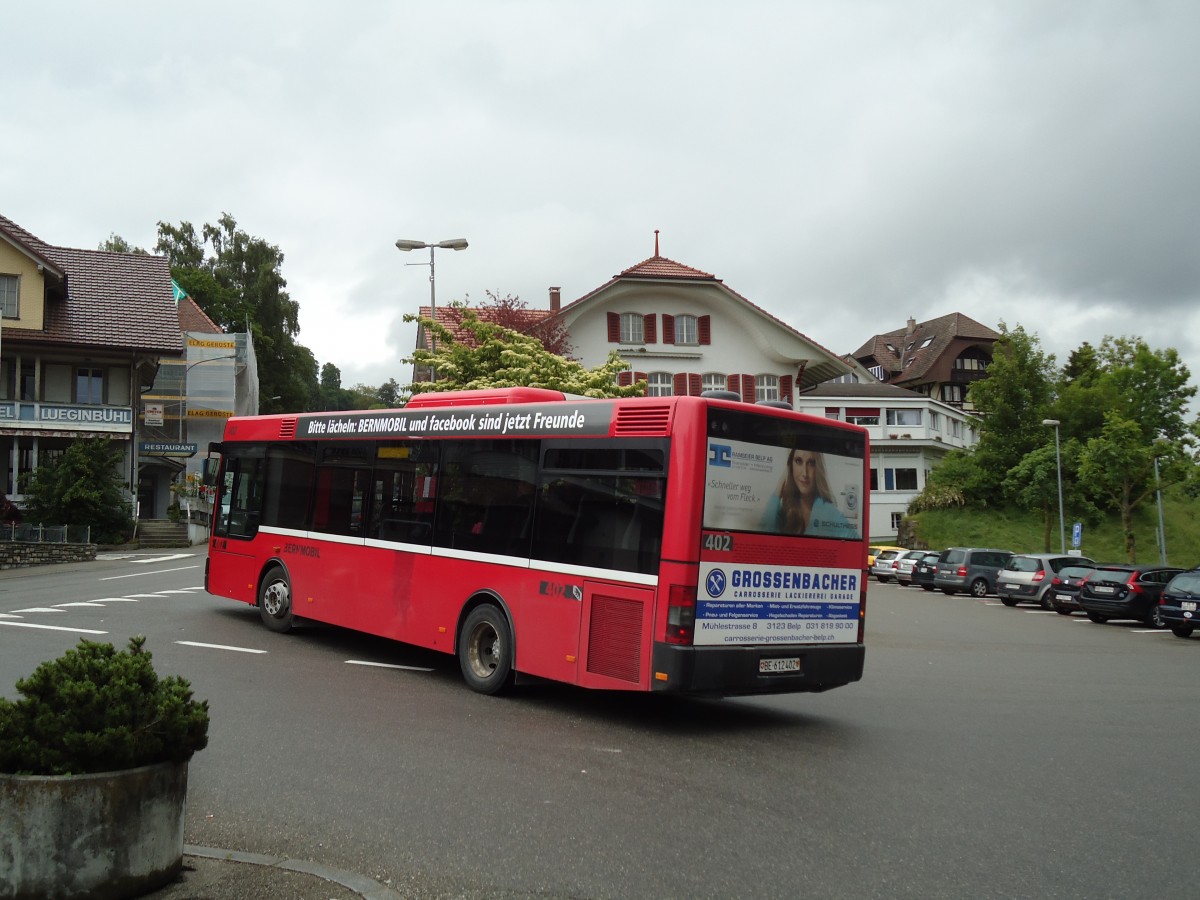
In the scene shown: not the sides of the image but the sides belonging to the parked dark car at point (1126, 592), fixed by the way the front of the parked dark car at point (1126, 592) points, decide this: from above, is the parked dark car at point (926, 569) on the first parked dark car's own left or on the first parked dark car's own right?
on the first parked dark car's own left

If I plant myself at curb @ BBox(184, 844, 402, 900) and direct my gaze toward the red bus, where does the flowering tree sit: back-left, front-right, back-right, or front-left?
front-left

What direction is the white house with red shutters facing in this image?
toward the camera

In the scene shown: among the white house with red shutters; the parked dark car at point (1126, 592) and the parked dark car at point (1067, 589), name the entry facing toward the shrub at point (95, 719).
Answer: the white house with red shutters

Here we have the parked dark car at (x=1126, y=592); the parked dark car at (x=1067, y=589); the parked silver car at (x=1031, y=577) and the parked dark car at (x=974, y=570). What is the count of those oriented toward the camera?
0

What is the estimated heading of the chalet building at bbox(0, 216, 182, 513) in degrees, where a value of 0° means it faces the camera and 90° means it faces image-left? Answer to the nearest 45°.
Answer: approximately 0°

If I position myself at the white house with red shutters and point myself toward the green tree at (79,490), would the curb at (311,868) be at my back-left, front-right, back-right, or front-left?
front-left

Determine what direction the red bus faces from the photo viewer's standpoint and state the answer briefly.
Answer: facing away from the viewer and to the left of the viewer

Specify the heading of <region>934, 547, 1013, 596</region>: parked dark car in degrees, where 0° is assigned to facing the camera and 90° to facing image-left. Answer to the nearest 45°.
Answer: approximately 225°

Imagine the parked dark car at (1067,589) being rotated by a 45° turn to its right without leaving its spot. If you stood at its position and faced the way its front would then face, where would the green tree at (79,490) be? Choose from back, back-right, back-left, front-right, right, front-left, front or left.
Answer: back

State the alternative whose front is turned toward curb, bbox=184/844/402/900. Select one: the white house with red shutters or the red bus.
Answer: the white house with red shutters

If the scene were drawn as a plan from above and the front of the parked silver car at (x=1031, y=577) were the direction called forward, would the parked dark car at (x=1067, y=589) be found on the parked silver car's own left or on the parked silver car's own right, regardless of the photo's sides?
on the parked silver car's own right

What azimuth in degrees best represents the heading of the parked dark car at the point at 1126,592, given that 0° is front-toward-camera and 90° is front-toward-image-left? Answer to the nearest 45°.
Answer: approximately 225°

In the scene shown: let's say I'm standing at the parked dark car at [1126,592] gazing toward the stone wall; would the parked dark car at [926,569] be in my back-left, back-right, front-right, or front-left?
front-right

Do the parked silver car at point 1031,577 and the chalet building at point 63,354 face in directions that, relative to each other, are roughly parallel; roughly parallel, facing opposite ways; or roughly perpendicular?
roughly perpendicular

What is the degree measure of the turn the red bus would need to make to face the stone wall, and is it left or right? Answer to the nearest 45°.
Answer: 0° — it already faces it
